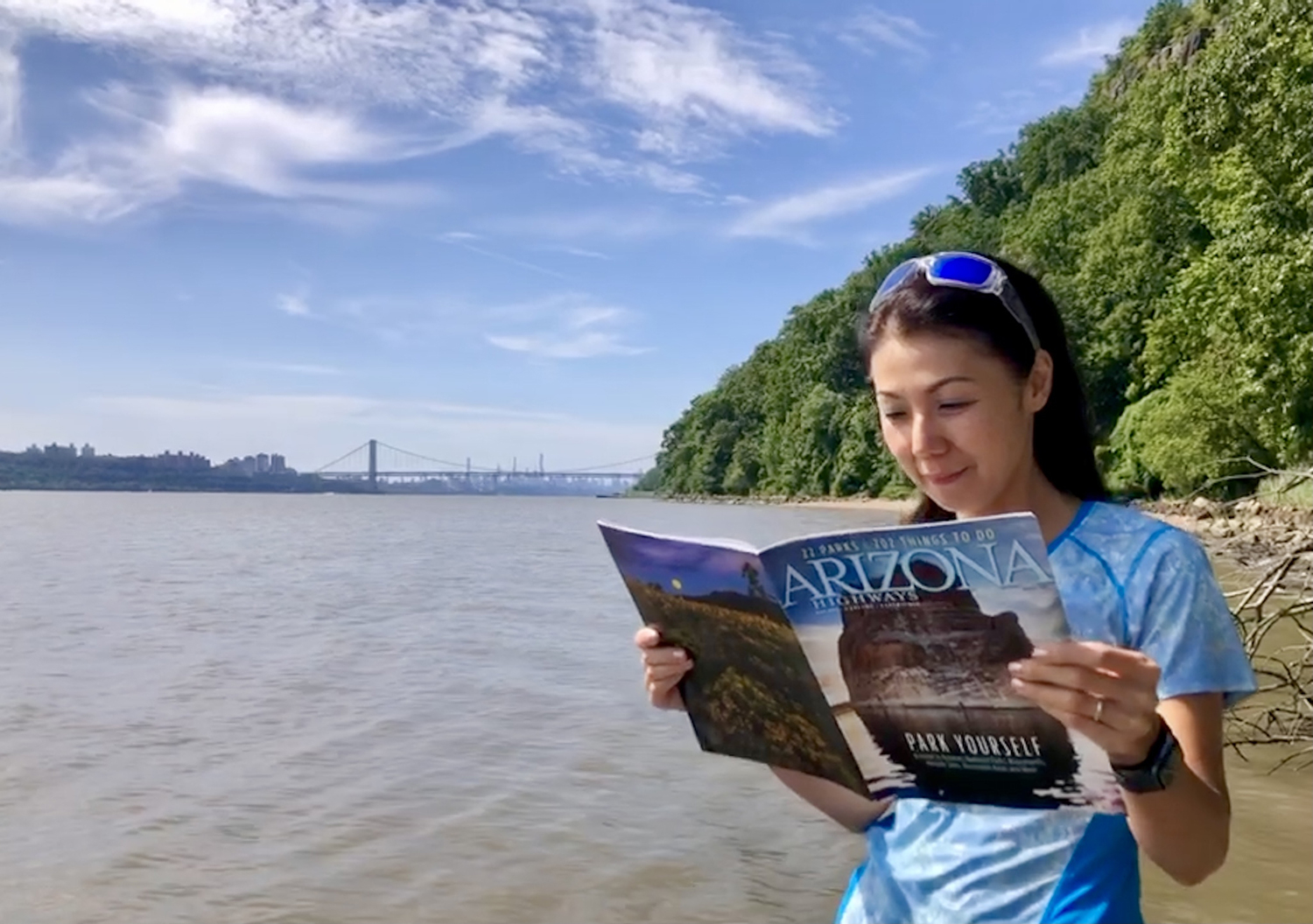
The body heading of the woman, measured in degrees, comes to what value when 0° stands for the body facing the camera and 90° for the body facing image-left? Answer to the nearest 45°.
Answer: approximately 45°

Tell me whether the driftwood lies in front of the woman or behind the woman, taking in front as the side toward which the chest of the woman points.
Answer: behind
